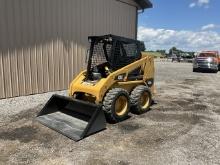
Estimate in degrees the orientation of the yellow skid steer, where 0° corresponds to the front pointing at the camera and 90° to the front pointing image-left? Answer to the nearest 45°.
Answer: approximately 45°
